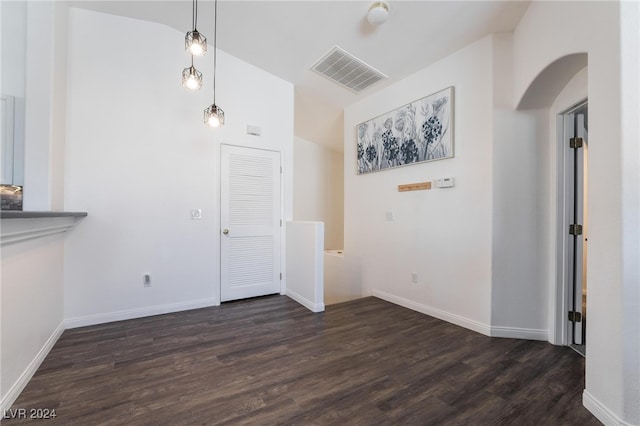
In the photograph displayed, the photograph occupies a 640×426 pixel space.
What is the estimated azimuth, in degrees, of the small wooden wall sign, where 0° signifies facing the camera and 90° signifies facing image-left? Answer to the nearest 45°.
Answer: approximately 45°

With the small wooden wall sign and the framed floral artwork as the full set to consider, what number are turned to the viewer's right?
0

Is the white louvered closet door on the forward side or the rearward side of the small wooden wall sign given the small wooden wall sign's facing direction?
on the forward side

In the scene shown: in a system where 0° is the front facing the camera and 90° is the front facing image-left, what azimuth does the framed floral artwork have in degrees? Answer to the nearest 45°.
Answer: approximately 45°

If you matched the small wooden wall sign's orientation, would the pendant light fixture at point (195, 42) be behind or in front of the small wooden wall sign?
in front

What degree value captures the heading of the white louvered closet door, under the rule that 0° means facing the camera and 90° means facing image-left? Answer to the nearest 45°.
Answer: approximately 315°
